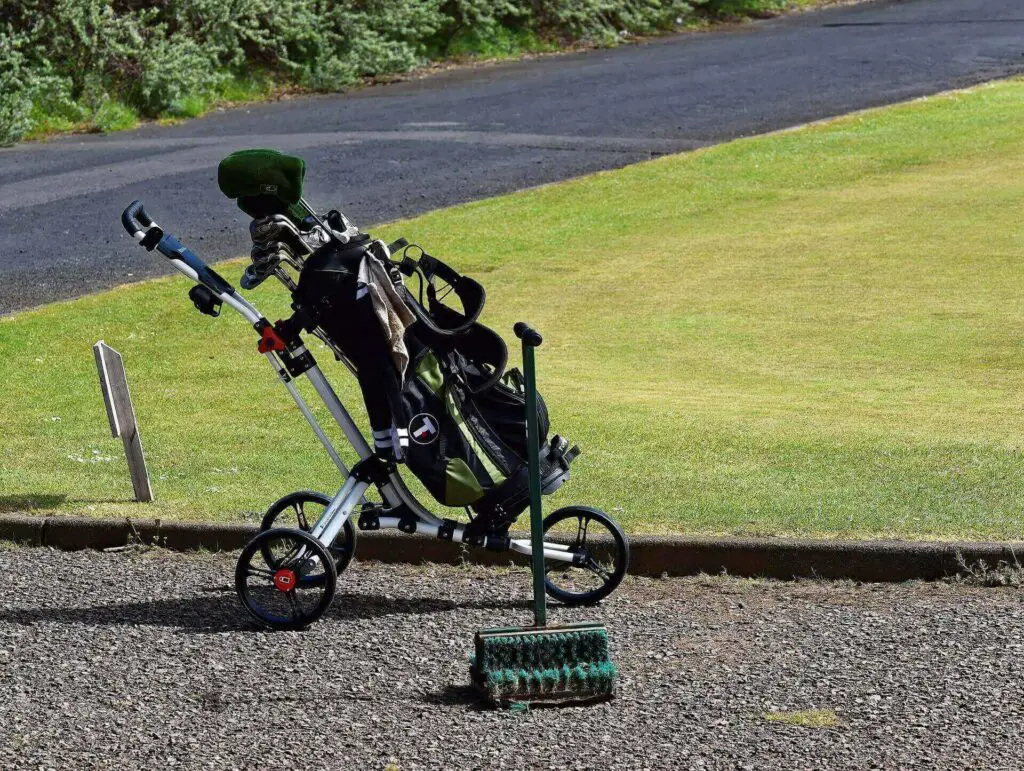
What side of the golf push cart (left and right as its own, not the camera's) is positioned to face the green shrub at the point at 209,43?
left

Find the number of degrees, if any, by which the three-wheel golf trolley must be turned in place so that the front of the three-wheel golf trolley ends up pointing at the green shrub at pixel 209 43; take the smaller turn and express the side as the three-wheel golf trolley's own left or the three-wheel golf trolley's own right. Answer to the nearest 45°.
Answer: approximately 90° to the three-wheel golf trolley's own left

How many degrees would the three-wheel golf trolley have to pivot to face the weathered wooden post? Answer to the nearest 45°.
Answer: approximately 135° to its left

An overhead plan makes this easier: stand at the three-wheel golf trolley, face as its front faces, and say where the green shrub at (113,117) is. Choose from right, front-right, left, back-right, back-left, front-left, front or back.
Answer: left

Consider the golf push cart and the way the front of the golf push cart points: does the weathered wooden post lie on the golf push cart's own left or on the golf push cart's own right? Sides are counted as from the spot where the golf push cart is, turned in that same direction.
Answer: on the golf push cart's own left

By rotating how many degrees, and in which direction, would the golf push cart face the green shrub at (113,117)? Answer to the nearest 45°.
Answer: approximately 90° to its left

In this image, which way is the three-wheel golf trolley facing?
to the viewer's right
